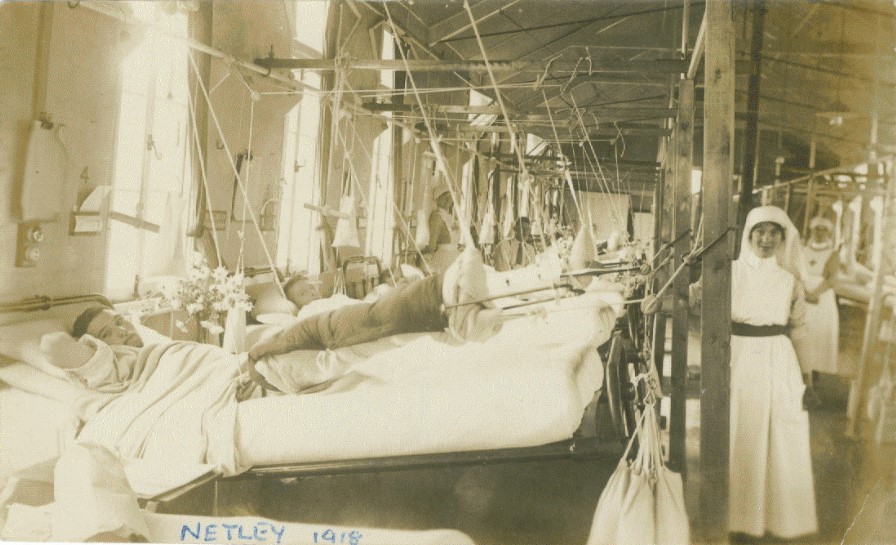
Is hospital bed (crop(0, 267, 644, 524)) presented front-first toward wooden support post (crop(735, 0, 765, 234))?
yes

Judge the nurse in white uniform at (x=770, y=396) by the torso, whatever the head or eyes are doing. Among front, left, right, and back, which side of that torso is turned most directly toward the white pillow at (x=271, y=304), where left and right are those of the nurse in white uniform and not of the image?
right

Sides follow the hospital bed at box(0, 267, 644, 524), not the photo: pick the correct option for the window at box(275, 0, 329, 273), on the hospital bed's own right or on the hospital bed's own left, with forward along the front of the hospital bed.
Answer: on the hospital bed's own left

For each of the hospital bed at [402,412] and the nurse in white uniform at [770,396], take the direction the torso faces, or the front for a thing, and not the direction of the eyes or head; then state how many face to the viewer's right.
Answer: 1

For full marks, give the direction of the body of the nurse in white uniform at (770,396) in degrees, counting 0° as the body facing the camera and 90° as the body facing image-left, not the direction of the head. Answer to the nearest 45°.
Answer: approximately 0°

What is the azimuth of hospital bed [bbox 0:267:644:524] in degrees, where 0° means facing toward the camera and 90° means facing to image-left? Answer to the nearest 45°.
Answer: approximately 270°
